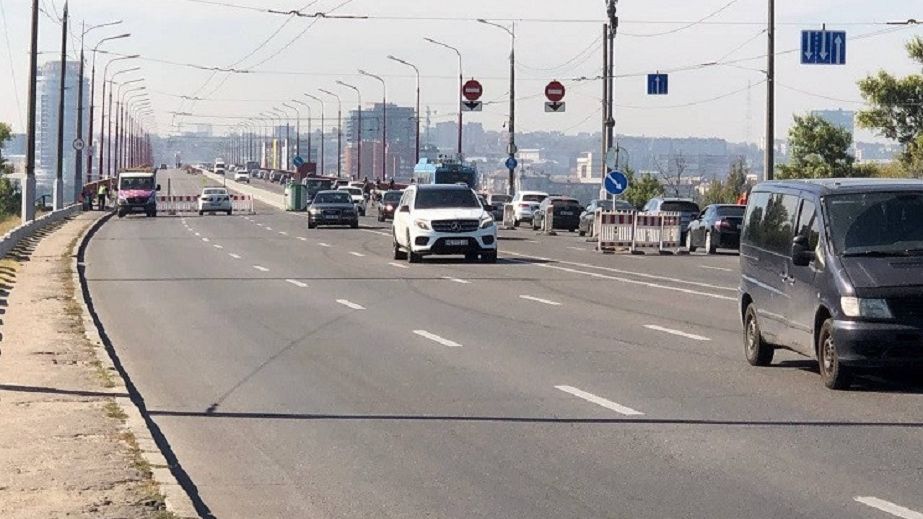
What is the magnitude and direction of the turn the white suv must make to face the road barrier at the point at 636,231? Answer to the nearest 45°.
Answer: approximately 135° to its left

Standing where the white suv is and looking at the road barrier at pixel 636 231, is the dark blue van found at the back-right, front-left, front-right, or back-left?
back-right

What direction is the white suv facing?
toward the camera

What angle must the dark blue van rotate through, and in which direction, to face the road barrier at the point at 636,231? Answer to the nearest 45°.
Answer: approximately 135° to its left

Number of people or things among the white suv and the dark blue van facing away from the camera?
0

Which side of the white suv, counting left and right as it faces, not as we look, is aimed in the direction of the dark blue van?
front

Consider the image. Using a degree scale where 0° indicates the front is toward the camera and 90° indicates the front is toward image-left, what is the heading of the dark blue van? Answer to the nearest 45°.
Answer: approximately 315°

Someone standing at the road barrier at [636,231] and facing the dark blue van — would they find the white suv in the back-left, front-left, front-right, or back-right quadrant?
front-right

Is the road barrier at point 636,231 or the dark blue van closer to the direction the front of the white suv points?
the dark blue van
